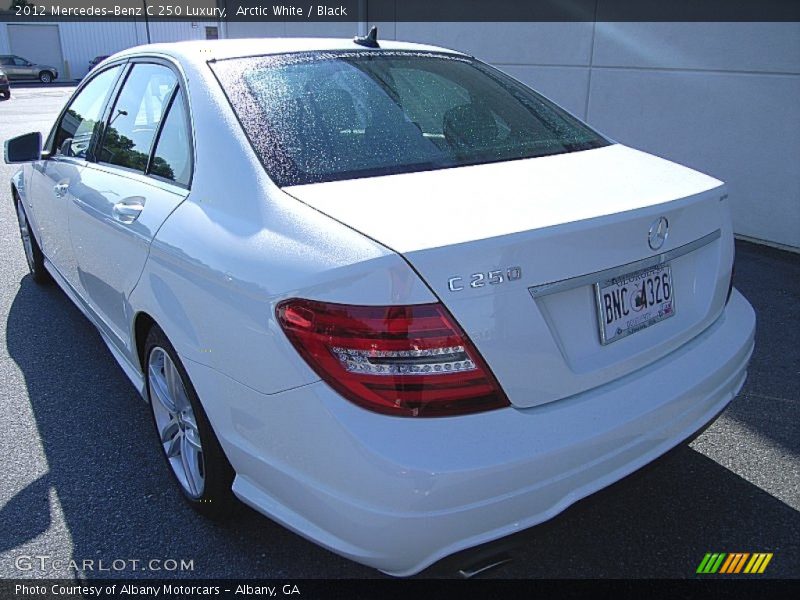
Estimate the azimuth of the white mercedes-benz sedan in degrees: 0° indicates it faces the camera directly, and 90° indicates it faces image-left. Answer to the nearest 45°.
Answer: approximately 135°

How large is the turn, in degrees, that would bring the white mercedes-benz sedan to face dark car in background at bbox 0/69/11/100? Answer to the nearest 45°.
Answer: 0° — it already faces it
